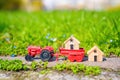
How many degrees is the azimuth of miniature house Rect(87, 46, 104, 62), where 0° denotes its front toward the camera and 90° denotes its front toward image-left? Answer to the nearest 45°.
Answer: approximately 0°

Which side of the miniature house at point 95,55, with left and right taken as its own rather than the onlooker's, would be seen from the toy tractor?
right
